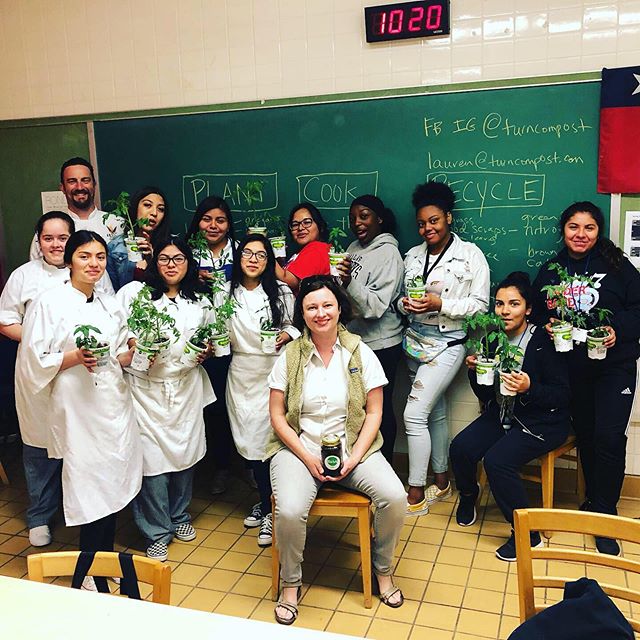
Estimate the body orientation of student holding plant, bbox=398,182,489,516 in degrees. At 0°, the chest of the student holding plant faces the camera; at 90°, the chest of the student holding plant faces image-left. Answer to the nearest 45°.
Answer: approximately 45°

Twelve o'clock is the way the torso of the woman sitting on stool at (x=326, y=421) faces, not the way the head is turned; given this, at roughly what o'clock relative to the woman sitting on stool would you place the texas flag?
The texas flag is roughly at 8 o'clock from the woman sitting on stool.

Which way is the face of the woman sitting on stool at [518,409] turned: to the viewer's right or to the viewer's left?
to the viewer's left

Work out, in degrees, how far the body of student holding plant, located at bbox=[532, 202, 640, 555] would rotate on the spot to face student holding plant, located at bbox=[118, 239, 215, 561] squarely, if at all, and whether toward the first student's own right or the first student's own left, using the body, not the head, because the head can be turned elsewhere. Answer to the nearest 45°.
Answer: approximately 45° to the first student's own right

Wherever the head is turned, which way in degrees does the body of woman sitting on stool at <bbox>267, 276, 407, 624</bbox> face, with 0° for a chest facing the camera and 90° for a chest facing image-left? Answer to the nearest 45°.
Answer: approximately 0°

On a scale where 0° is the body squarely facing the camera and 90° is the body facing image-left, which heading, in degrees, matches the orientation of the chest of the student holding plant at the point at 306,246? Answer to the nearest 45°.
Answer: approximately 45°

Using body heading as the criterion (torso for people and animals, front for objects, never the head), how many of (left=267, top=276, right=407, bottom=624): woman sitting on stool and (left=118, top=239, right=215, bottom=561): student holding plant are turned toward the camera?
2
